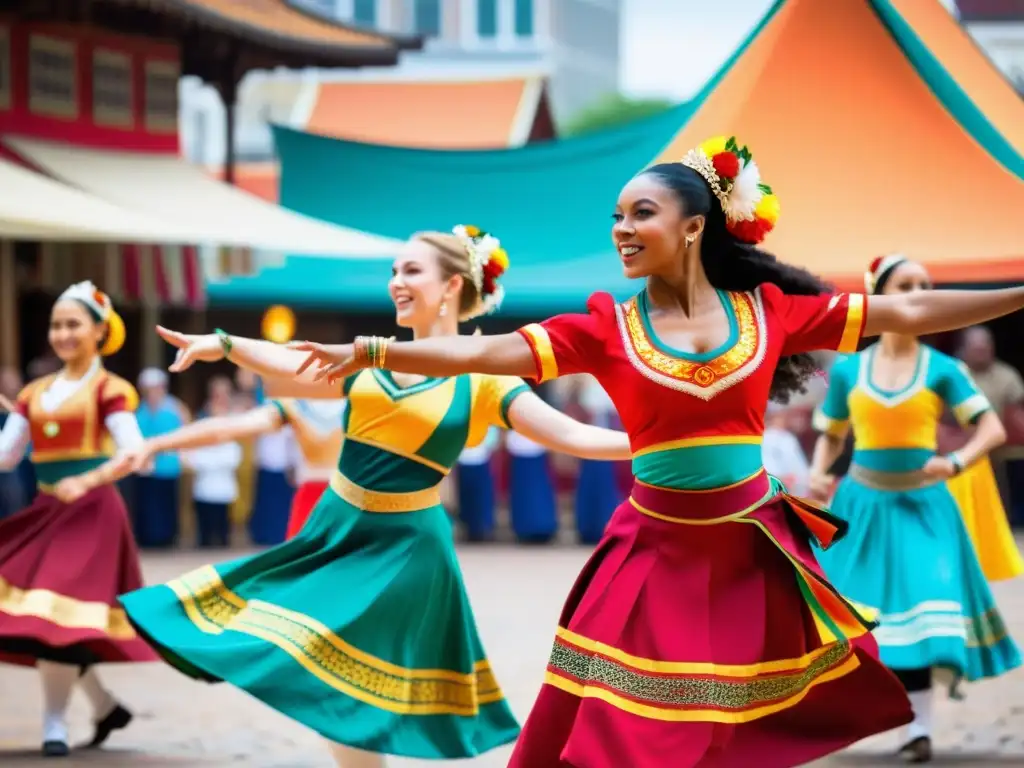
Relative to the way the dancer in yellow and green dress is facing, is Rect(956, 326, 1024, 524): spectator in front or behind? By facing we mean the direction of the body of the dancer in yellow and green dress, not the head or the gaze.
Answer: behind

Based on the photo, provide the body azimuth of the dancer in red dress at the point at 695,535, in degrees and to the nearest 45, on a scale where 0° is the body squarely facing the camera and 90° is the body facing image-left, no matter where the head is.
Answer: approximately 0°

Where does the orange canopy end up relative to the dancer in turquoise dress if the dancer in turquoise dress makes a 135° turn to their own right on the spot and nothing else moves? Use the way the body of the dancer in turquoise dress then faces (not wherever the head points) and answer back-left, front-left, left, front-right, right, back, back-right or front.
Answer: front-right

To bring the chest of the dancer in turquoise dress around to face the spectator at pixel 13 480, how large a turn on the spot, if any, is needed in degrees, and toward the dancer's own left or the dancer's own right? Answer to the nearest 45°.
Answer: approximately 135° to the dancer's own right

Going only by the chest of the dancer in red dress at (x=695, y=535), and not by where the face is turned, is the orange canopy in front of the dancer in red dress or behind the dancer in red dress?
behind

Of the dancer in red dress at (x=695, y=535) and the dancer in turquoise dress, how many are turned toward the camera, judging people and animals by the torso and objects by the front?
2

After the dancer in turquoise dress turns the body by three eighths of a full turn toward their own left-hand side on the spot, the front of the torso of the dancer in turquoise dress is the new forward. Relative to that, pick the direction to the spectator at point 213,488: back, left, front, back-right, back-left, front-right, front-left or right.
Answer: left

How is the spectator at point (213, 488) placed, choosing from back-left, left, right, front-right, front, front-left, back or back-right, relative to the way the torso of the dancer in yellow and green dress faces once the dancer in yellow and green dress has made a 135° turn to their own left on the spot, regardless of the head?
left

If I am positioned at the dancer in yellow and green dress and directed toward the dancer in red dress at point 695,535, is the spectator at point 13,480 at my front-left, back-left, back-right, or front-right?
back-left

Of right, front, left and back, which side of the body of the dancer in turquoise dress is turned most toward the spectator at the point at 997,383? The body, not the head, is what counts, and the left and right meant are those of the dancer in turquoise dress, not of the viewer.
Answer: back
